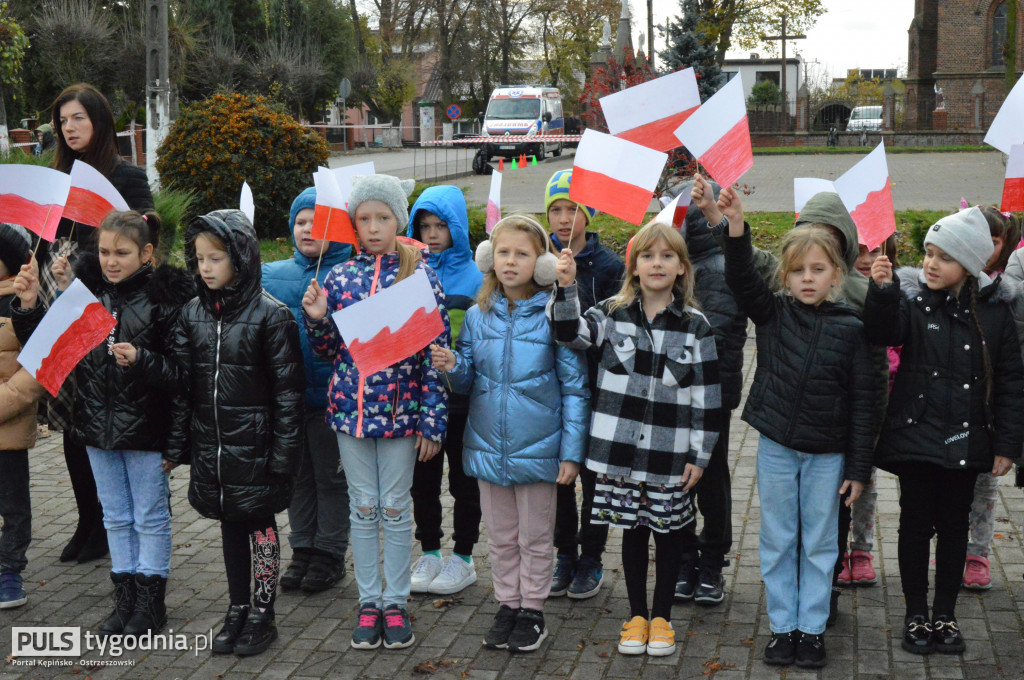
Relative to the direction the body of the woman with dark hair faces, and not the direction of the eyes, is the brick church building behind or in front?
behind

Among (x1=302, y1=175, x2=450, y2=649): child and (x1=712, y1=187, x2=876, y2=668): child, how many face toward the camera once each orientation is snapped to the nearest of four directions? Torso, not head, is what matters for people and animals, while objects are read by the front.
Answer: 2

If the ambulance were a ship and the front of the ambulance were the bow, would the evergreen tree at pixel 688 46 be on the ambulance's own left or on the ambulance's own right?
on the ambulance's own left

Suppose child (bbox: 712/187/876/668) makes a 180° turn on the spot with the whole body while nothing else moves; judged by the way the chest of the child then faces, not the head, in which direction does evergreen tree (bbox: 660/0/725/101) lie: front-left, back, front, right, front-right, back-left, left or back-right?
front

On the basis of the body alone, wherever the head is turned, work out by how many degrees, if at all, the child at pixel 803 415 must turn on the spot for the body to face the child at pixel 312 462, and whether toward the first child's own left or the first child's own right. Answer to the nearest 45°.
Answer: approximately 90° to the first child's own right

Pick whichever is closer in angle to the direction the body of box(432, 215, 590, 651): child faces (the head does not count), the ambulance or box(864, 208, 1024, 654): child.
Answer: the child

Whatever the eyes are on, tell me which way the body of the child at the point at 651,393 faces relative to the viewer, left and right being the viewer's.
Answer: facing the viewer

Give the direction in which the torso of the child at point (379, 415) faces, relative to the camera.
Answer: toward the camera

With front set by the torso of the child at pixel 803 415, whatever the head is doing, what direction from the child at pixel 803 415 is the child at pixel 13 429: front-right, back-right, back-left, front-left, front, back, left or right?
right

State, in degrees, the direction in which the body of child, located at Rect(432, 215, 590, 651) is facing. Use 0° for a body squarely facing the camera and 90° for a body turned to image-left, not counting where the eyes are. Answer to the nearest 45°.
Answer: approximately 0°
